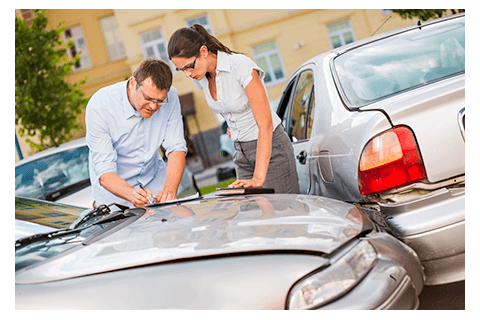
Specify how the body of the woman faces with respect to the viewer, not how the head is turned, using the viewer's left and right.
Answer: facing the viewer and to the left of the viewer

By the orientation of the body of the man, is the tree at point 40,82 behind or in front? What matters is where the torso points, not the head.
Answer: behind

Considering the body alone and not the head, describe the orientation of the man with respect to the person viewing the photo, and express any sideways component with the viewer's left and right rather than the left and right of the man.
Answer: facing the viewer and to the right of the viewer

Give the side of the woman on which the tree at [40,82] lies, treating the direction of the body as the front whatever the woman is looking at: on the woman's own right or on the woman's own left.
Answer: on the woman's own right

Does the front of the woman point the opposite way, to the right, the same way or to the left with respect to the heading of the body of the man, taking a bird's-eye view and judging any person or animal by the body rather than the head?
to the right

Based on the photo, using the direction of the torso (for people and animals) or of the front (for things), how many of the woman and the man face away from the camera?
0

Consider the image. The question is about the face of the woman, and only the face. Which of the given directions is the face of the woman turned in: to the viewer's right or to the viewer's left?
to the viewer's left

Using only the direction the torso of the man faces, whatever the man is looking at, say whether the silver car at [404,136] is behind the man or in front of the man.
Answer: in front

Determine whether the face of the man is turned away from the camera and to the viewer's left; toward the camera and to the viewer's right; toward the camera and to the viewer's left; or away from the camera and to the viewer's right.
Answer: toward the camera and to the viewer's right

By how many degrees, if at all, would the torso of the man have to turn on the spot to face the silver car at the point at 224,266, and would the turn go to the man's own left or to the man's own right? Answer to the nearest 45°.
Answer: approximately 45° to the man's own right
